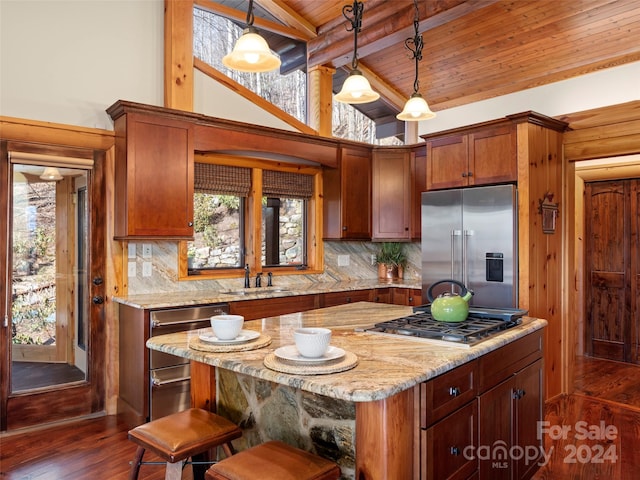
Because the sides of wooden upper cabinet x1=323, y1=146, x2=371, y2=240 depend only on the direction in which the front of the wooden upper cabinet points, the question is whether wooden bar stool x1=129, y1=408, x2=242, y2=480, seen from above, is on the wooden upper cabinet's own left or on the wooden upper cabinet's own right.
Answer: on the wooden upper cabinet's own right

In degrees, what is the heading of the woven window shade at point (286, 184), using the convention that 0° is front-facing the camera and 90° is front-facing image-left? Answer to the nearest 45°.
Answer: approximately 315°

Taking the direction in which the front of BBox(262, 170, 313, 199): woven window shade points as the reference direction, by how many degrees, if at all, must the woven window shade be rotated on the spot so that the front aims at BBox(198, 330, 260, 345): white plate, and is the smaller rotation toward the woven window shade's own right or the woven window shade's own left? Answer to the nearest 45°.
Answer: approximately 45° to the woven window shade's own right

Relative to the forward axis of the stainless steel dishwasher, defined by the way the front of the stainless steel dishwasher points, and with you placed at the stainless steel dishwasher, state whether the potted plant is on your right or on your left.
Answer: on your left

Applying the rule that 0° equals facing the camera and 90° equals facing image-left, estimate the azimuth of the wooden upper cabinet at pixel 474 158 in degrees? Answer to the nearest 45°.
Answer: approximately 45°

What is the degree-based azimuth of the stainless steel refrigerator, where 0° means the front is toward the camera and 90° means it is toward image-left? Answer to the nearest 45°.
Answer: approximately 45°

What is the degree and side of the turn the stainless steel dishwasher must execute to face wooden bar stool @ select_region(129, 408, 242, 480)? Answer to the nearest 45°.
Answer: approximately 45° to its right
